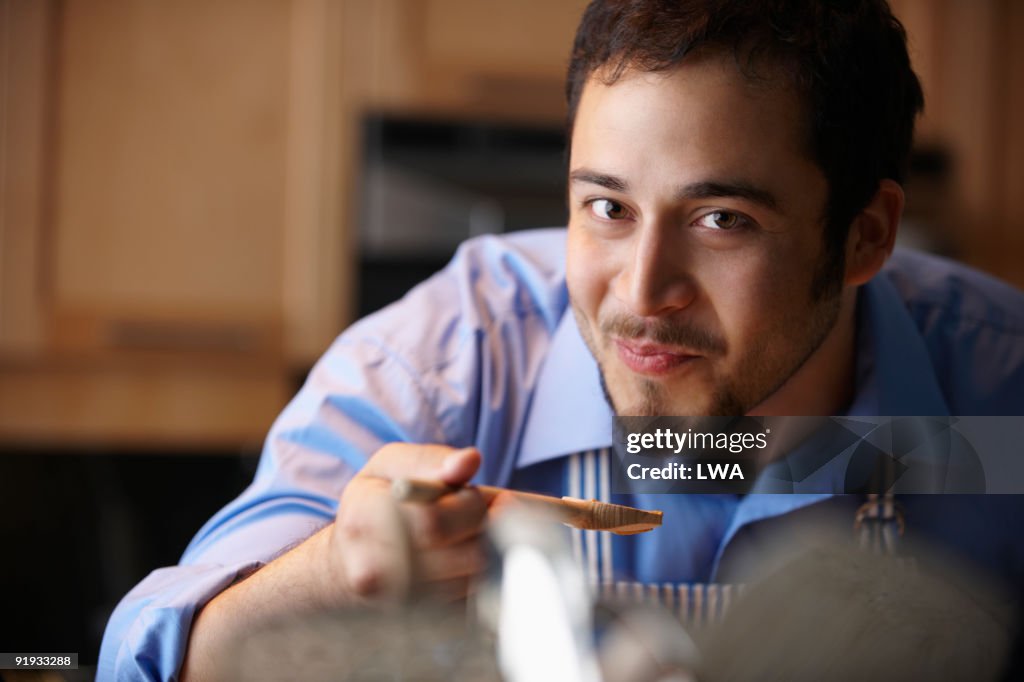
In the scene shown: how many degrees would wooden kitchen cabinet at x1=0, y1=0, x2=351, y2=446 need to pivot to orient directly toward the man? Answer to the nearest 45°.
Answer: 0° — it already faces them

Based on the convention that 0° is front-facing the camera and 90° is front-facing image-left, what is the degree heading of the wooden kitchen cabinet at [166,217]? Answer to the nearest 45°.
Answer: approximately 0°
